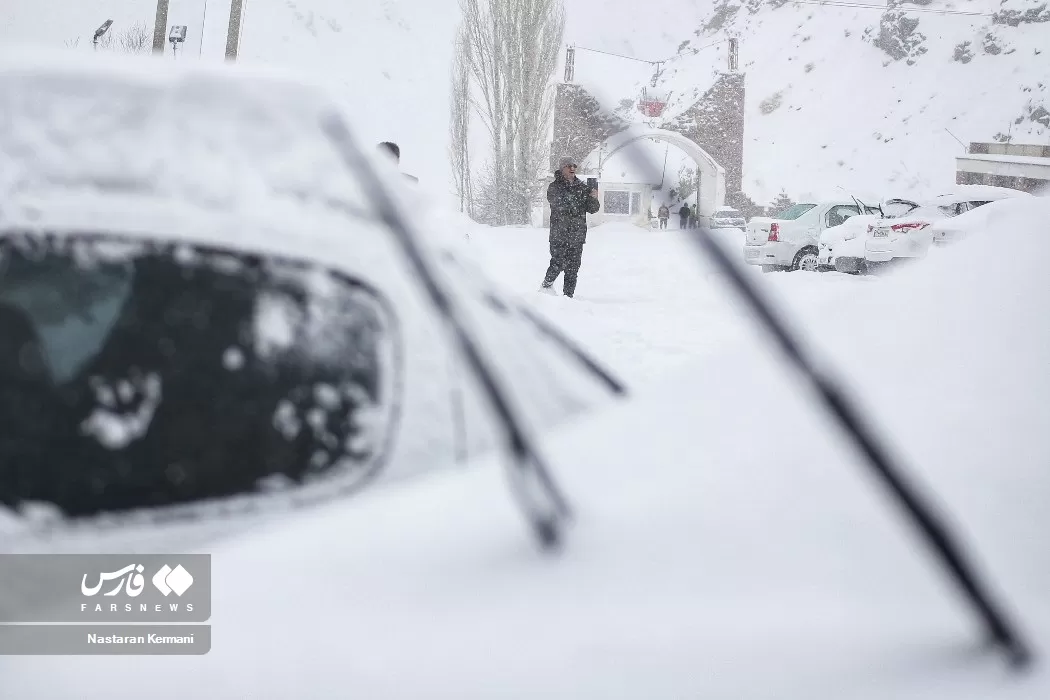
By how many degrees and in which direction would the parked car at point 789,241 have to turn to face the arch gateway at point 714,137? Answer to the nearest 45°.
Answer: approximately 45° to its left

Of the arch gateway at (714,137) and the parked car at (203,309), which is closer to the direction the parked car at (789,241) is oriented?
the arch gateway

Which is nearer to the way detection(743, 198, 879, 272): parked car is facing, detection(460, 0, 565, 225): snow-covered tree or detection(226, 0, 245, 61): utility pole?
the snow-covered tree

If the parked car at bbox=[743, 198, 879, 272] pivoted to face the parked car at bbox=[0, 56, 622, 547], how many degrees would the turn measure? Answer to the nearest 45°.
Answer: approximately 135° to its right

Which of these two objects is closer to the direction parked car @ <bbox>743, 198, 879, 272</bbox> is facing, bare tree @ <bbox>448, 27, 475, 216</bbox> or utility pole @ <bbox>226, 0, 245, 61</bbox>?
the bare tree

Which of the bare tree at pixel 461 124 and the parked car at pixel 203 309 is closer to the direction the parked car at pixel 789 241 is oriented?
the bare tree

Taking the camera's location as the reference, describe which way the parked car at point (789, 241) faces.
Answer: facing away from the viewer and to the right of the viewer

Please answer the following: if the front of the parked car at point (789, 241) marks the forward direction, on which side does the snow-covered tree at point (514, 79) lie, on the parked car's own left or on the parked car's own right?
on the parked car's own left

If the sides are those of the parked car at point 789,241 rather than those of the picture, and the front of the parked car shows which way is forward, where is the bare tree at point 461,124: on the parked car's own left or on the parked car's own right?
on the parked car's own left
